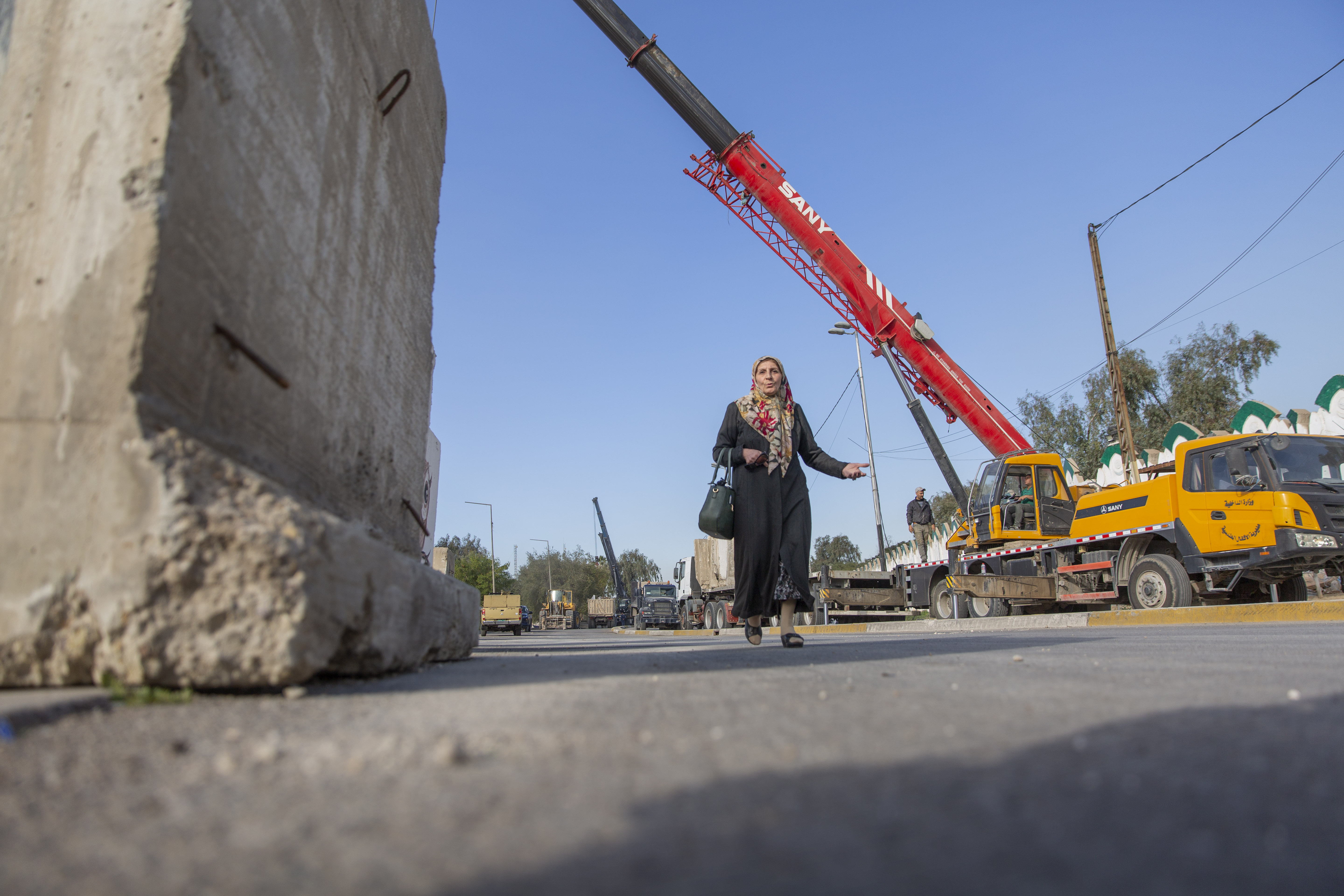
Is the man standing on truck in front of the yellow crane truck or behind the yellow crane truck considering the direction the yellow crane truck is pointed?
behind

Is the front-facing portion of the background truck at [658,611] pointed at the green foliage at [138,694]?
yes

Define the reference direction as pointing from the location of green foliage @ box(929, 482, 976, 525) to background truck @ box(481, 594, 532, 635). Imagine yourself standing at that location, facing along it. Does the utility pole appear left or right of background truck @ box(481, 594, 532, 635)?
left

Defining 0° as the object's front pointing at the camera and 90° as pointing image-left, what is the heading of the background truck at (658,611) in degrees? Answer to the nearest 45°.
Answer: approximately 0°

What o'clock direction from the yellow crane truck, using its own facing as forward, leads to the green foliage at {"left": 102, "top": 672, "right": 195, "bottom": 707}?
The green foliage is roughly at 2 o'clock from the yellow crane truck.

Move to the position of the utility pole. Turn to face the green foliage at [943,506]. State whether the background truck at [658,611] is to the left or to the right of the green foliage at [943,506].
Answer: left

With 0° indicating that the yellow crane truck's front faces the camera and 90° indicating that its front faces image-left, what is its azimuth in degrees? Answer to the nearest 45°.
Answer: approximately 315°
